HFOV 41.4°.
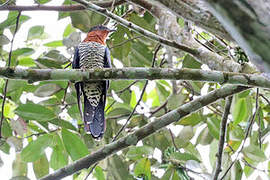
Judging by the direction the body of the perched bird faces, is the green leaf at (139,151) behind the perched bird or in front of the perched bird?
behind
